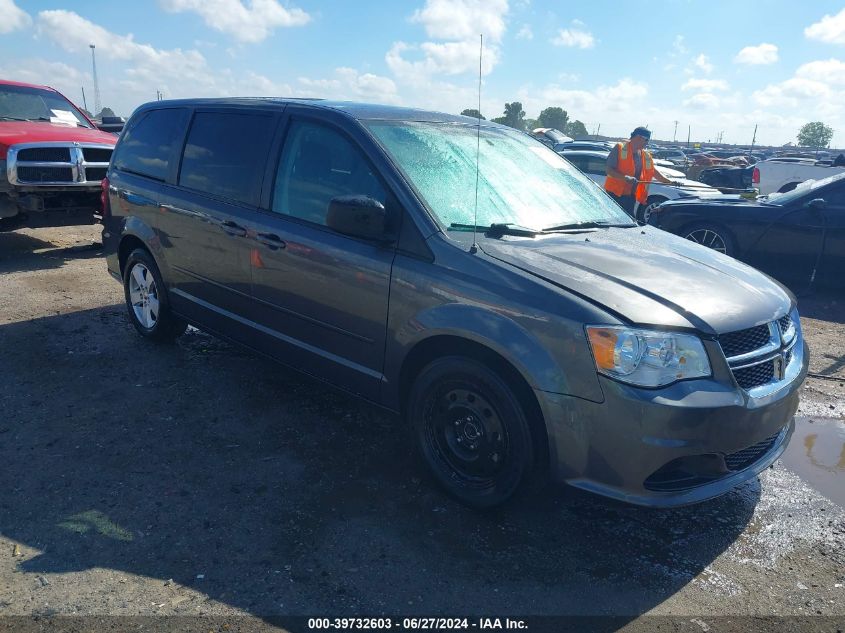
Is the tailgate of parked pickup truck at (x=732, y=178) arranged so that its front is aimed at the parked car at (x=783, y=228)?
no

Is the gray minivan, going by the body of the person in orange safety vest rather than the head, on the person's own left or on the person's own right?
on the person's own right

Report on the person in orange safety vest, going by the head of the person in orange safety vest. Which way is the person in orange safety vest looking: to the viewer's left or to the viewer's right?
to the viewer's right

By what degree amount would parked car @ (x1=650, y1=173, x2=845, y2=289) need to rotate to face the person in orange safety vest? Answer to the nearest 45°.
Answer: approximately 45° to its right

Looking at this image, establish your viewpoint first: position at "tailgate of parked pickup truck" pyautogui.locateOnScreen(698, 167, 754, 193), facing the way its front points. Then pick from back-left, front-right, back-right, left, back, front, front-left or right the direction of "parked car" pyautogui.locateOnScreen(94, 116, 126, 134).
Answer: front-left

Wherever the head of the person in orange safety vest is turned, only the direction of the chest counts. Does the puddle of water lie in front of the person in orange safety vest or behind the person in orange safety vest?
in front

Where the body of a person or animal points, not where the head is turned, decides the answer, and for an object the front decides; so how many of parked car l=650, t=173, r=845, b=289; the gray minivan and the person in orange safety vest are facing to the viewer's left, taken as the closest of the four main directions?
1

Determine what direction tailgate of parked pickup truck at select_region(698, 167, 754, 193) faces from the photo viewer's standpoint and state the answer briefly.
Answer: facing to the left of the viewer

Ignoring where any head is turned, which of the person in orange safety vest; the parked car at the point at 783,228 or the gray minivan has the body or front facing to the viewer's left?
the parked car

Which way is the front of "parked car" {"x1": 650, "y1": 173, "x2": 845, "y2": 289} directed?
to the viewer's left
